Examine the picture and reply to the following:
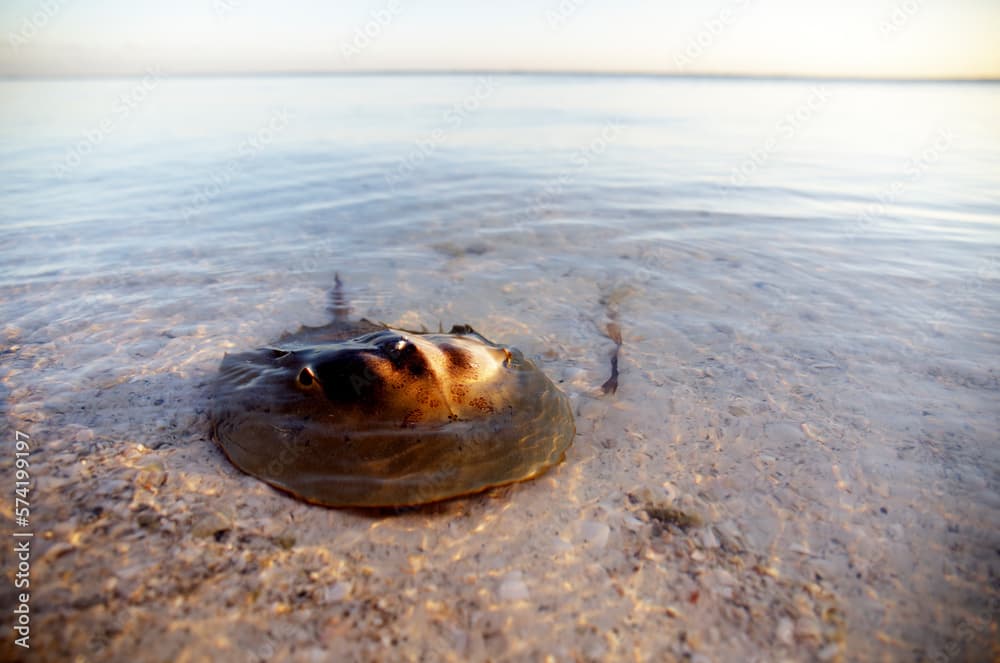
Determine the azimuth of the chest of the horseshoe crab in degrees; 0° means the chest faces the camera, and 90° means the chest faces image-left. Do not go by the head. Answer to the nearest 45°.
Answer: approximately 0°
